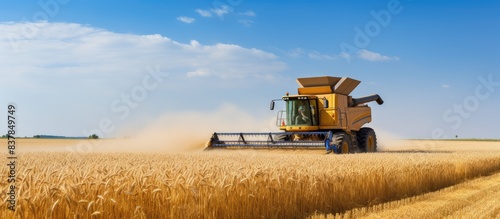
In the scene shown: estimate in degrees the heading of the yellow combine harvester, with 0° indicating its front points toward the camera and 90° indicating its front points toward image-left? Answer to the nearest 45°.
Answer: approximately 45°
